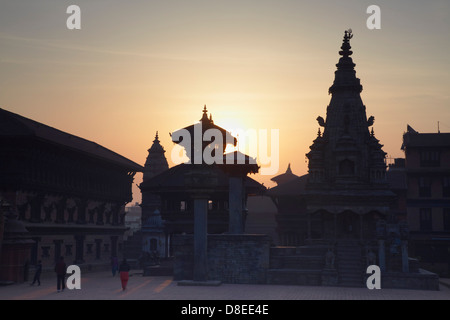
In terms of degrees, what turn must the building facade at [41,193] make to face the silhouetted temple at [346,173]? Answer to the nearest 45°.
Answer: approximately 45° to its left
